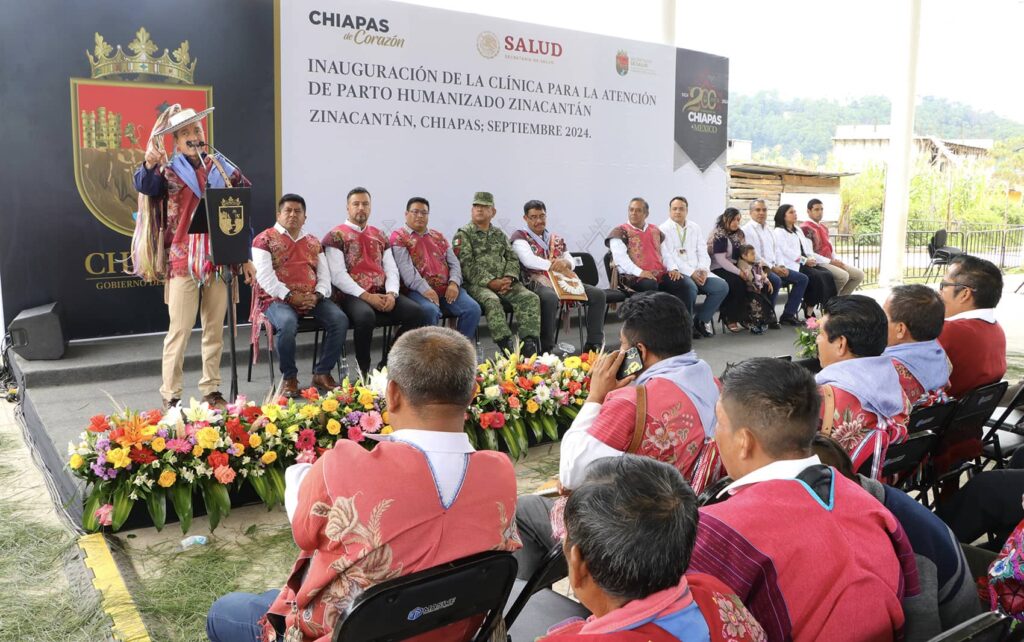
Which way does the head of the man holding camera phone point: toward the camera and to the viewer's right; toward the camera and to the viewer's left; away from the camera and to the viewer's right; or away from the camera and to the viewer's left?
away from the camera and to the viewer's left

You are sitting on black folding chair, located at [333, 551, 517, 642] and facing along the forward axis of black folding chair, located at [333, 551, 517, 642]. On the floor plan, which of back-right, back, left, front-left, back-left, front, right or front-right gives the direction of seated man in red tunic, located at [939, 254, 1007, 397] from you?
right

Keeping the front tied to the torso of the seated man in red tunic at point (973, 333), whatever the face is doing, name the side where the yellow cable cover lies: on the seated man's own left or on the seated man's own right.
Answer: on the seated man's own left

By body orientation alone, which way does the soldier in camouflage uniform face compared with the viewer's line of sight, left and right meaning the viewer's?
facing the viewer and to the right of the viewer

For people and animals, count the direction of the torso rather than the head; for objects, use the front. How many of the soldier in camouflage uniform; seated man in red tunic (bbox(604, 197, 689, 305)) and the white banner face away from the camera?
0

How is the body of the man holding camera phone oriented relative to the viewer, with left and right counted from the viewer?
facing away from the viewer and to the left of the viewer

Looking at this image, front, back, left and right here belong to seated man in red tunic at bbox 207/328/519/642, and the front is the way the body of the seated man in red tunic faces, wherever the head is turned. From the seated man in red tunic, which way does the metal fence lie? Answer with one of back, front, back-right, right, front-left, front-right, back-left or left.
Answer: right

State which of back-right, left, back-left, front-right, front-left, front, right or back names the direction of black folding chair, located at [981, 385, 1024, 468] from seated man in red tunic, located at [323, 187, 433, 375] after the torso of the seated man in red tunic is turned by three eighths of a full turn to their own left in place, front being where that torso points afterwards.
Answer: back-right

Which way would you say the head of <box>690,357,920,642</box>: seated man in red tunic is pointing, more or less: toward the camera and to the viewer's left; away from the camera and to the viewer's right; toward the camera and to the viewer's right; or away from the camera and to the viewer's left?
away from the camera and to the viewer's left

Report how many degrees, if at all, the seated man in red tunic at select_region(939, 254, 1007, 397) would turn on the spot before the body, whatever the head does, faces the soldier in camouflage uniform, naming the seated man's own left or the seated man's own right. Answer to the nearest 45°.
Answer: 0° — they already face them

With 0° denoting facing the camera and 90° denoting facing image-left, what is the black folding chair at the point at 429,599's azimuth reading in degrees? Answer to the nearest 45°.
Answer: approximately 135°

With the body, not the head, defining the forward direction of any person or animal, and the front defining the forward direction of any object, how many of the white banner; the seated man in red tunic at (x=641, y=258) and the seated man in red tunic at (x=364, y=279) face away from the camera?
0

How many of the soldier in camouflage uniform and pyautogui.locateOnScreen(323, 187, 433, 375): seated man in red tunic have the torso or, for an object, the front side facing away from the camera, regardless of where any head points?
0
